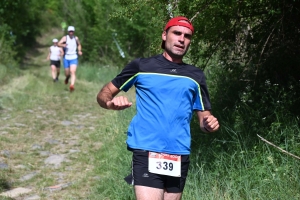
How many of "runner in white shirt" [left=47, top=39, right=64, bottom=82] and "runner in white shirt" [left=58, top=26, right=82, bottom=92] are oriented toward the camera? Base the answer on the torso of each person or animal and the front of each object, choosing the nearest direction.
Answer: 2

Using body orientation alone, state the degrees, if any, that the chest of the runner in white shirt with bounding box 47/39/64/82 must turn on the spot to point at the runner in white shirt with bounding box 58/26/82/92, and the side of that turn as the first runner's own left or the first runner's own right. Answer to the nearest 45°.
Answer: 0° — they already face them

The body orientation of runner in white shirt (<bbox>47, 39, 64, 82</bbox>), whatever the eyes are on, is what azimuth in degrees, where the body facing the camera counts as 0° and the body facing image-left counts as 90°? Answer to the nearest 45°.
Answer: approximately 0°

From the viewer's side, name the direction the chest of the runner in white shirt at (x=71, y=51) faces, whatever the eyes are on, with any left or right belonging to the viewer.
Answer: facing the viewer

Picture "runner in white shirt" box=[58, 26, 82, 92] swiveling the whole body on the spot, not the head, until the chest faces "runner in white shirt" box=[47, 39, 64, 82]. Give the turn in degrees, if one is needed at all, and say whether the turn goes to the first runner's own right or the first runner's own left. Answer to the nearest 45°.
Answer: approximately 180°
